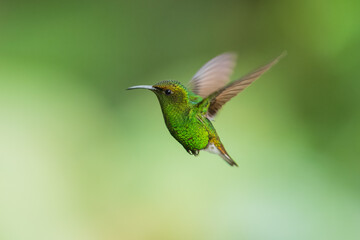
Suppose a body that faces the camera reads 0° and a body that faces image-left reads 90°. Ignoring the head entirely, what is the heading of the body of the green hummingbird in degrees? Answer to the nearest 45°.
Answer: approximately 90°
